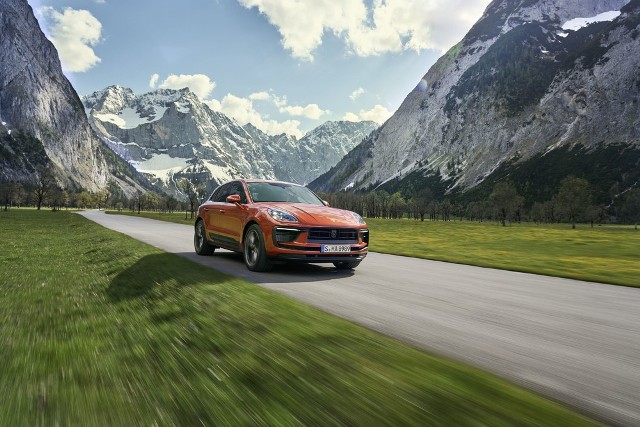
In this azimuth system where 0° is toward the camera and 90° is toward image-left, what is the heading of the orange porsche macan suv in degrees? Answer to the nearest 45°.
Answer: approximately 315°
